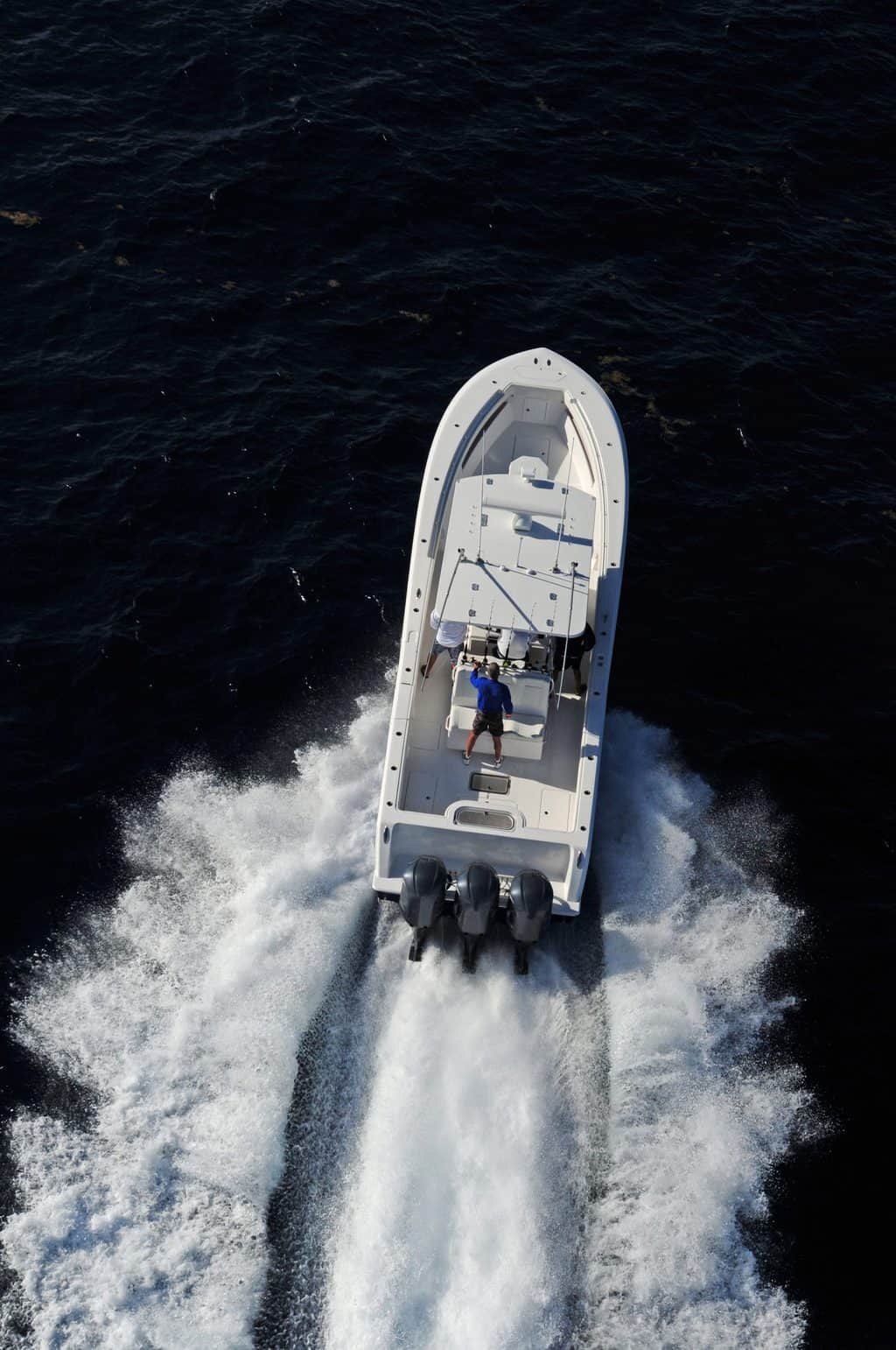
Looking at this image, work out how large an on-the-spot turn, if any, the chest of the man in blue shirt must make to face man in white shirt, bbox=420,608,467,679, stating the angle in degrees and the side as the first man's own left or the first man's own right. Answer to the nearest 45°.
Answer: approximately 45° to the first man's own left

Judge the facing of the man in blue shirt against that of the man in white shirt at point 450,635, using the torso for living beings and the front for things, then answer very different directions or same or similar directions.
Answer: same or similar directions

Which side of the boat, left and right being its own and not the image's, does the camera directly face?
back

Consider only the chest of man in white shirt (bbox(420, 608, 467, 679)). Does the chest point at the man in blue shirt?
no

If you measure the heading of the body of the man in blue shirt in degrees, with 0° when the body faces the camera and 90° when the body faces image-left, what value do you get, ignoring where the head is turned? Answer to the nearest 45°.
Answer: approximately 180°

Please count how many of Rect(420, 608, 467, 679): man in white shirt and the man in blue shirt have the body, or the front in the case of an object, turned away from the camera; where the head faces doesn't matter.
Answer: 2

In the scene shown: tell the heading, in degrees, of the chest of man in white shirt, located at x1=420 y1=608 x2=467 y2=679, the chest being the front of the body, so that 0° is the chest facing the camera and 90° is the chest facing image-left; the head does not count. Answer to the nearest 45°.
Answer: approximately 180°
